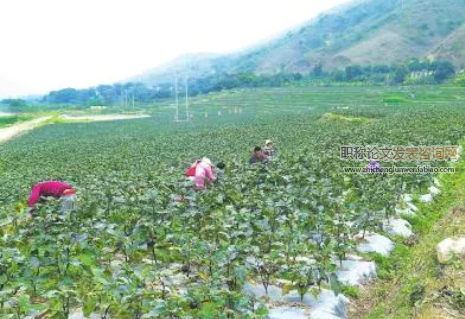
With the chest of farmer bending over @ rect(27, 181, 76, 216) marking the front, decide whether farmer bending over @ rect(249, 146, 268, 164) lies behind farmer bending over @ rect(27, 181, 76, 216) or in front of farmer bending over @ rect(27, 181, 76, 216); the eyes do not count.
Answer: behind

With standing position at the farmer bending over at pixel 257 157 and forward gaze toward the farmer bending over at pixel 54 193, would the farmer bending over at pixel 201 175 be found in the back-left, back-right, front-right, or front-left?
front-left

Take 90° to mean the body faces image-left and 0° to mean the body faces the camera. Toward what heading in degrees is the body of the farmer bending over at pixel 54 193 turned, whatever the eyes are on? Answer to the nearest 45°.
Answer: approximately 90°

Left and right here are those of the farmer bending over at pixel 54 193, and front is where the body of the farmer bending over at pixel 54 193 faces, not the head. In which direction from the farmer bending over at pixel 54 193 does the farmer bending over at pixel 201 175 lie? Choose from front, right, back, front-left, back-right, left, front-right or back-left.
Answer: back

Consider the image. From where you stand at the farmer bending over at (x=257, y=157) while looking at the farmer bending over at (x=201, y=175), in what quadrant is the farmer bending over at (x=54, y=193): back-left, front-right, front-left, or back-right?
front-right

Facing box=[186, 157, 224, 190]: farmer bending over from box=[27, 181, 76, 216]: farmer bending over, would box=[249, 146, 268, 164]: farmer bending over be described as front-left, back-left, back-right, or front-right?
front-left
